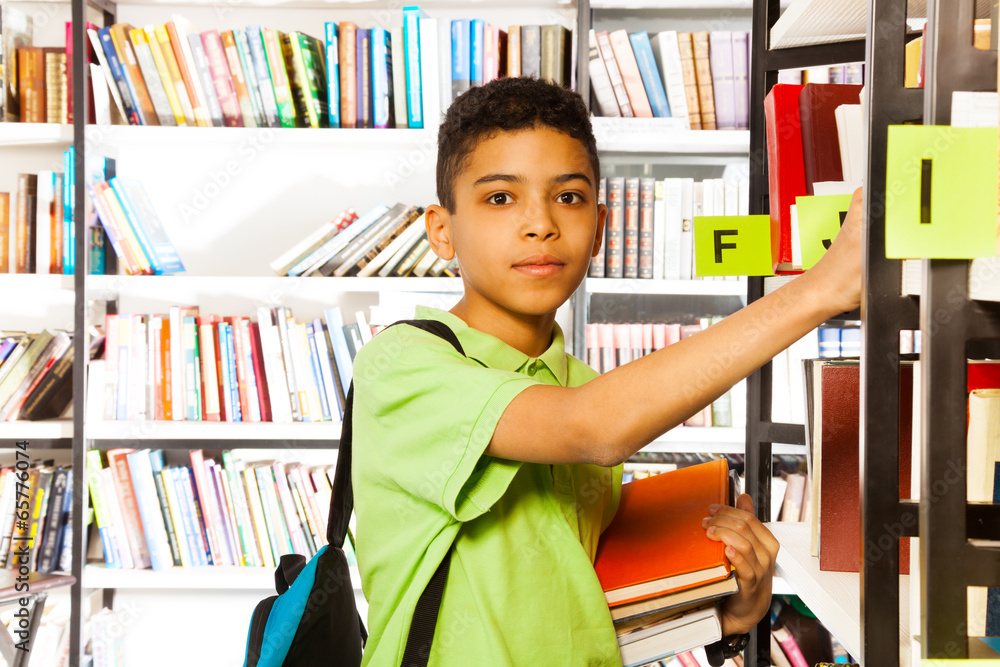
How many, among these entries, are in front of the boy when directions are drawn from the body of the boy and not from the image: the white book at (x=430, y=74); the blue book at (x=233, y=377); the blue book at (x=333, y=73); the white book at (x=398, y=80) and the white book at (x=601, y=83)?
0

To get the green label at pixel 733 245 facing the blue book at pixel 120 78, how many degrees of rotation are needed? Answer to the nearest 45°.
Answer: approximately 90° to its right

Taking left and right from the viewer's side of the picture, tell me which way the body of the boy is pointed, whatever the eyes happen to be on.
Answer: facing the viewer and to the right of the viewer

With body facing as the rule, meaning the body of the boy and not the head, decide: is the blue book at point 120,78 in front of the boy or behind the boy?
behind

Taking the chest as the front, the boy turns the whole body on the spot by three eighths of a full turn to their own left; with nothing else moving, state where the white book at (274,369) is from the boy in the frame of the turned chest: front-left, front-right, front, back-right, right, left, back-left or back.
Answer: front-left

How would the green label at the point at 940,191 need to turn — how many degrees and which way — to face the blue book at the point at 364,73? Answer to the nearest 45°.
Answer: approximately 135° to its right

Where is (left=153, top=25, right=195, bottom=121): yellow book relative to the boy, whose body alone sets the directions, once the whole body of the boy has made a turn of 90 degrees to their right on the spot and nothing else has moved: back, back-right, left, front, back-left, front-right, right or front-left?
right

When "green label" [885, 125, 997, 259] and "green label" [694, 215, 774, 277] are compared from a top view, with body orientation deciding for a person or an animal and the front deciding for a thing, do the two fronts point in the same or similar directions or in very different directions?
same or similar directions

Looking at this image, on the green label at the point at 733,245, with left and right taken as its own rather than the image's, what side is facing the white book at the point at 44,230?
right

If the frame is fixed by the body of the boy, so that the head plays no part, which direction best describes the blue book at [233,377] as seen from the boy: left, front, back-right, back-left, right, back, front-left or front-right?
back

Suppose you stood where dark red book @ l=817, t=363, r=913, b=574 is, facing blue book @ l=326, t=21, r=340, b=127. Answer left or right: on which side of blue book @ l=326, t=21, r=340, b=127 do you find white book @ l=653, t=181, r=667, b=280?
right

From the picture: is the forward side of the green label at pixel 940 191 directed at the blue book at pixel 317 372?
no

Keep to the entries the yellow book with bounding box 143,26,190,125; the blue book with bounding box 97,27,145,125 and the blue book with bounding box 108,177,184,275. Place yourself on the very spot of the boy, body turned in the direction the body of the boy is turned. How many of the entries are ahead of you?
0

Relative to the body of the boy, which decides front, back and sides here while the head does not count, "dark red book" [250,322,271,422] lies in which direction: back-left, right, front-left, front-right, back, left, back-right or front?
back

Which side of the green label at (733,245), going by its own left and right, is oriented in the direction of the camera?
front

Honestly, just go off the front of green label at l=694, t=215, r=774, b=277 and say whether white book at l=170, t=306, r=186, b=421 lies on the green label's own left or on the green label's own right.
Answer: on the green label's own right

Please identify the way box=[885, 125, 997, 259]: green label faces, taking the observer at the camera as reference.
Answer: facing the viewer

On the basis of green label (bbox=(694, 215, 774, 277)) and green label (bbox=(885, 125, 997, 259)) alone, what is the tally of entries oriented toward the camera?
2

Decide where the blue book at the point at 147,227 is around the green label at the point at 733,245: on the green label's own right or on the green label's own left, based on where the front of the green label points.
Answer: on the green label's own right
